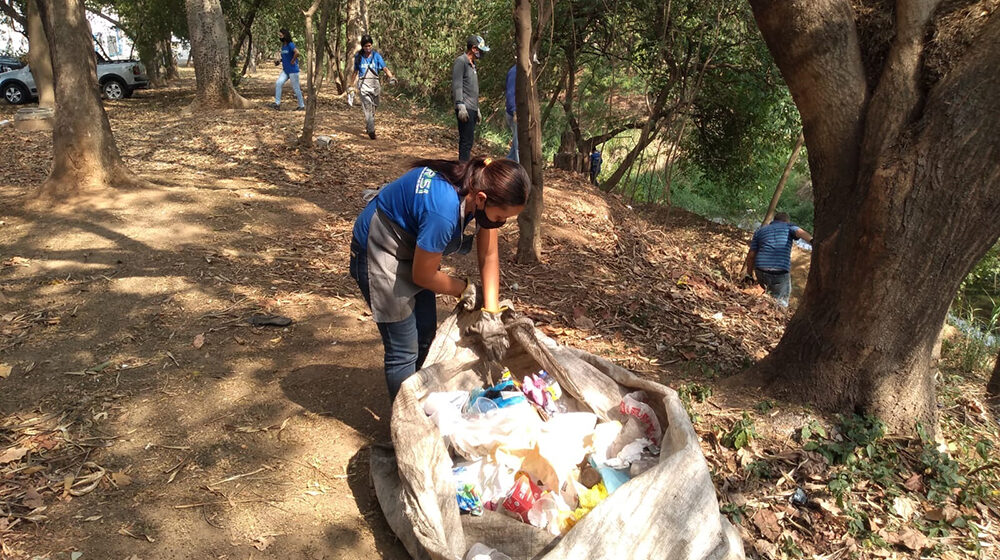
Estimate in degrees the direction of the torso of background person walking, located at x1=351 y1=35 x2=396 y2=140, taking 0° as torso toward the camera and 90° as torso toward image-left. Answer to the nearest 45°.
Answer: approximately 0°

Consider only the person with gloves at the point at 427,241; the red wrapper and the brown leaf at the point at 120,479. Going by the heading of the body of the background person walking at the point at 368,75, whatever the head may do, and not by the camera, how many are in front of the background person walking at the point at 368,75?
3

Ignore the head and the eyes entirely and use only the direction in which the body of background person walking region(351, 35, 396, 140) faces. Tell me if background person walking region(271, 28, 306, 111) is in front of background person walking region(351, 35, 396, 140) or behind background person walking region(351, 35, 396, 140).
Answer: behind

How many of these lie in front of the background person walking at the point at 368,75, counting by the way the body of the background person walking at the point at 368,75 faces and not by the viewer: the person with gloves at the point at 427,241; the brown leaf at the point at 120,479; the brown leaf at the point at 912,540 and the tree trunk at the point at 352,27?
3

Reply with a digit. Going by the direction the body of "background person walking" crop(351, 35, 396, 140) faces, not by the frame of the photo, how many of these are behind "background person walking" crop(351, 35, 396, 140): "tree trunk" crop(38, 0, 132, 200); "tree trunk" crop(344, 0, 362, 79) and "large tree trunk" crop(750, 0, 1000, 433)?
1

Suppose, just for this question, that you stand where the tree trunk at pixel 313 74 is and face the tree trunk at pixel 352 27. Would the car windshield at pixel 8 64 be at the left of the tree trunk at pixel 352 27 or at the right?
left

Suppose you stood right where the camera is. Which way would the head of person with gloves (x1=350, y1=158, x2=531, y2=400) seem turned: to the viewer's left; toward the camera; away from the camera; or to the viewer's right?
to the viewer's right

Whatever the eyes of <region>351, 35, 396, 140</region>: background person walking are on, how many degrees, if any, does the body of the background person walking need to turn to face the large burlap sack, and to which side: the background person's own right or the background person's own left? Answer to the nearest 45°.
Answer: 0° — they already face it

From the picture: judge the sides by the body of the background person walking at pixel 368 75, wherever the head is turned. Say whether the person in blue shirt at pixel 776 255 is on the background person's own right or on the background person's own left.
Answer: on the background person's own left
